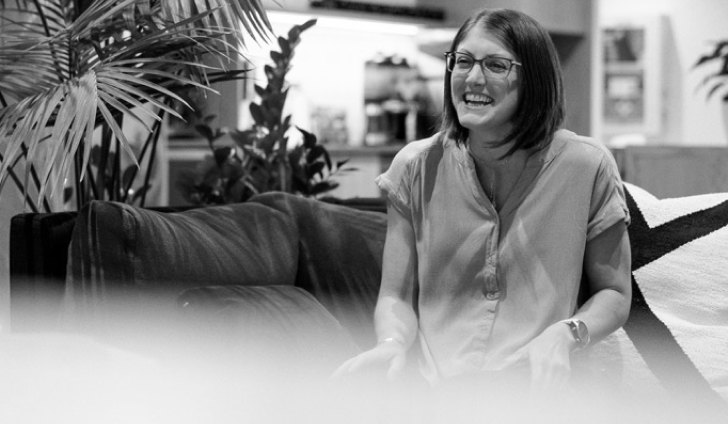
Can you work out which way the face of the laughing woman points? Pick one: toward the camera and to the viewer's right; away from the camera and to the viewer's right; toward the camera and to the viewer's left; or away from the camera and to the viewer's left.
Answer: toward the camera and to the viewer's left

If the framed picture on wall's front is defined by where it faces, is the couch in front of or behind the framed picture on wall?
in front

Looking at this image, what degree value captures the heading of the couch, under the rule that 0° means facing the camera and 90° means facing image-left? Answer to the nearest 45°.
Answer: approximately 0°

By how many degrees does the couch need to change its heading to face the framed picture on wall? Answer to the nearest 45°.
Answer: approximately 180°

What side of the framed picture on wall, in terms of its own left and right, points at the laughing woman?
front

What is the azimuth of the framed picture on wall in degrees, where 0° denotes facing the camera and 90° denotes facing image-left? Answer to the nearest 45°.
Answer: approximately 0°

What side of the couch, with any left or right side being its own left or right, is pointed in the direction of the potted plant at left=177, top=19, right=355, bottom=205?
back

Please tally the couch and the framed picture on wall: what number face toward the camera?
2
